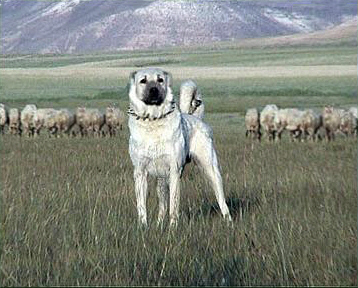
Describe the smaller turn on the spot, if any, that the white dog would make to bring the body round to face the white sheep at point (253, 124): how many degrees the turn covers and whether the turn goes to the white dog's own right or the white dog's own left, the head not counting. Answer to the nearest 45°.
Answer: approximately 135° to the white dog's own right

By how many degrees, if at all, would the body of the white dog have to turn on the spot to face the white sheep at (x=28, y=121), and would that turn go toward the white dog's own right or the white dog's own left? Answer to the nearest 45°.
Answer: approximately 135° to the white dog's own right

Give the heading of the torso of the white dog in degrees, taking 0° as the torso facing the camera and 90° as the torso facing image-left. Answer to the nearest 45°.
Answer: approximately 45°

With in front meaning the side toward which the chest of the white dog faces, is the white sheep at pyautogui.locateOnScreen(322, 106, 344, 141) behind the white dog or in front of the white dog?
behind

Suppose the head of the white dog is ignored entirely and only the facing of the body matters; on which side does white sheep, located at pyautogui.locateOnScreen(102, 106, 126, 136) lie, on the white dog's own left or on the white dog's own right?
on the white dog's own right

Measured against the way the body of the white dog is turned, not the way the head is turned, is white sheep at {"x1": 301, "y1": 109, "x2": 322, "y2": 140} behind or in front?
behind
